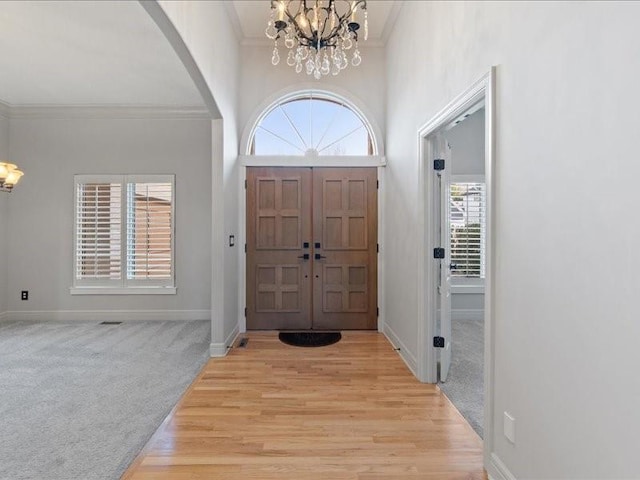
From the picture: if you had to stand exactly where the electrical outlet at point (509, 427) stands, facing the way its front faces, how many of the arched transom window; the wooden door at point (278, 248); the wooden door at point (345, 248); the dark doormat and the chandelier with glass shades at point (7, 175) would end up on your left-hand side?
0

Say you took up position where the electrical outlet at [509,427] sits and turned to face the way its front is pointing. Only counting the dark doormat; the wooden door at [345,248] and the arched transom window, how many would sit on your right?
3

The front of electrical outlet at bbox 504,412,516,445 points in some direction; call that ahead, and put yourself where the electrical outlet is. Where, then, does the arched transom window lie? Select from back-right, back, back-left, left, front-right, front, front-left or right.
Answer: right

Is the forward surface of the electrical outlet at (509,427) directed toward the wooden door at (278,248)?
no

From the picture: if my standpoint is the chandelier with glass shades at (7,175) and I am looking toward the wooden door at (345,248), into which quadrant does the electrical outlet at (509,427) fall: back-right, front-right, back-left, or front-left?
front-right

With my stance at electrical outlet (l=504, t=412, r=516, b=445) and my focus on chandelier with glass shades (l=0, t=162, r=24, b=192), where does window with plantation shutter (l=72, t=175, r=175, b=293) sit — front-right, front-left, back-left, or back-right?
front-right

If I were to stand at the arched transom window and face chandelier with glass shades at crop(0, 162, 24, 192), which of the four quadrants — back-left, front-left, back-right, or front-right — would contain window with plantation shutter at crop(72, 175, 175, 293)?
front-right

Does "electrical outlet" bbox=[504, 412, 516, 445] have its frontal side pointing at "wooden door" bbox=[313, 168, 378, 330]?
no

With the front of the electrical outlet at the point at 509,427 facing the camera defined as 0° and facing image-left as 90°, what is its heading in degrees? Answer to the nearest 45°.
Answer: approximately 45°

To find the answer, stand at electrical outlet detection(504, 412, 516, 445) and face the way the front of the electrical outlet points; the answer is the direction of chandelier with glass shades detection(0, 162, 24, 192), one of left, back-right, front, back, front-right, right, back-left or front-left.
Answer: front-right

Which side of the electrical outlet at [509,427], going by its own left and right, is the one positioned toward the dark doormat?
right

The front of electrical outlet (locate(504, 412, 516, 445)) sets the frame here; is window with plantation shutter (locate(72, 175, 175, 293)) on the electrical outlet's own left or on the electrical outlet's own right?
on the electrical outlet's own right
